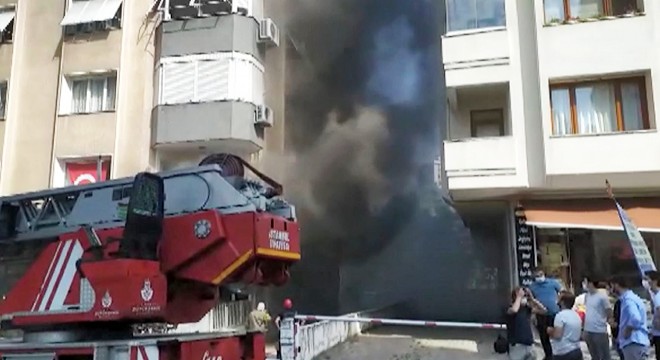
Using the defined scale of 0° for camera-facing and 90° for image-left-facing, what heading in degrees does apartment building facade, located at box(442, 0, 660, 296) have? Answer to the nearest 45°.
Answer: approximately 0°

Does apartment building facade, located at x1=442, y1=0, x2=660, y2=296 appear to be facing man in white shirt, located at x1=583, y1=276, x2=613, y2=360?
yes

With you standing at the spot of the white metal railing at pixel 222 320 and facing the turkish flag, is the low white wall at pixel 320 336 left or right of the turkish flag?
right

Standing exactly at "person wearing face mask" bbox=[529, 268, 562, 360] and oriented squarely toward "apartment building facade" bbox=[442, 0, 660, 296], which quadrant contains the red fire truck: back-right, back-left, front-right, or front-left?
back-left

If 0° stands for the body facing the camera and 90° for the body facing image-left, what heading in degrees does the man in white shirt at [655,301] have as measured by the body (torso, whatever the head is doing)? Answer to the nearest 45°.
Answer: approximately 90°

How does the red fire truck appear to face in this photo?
to the viewer's left

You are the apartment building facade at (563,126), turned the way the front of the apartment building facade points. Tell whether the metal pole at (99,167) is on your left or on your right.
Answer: on your right

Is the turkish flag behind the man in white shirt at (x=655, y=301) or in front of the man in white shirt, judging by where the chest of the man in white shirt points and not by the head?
in front

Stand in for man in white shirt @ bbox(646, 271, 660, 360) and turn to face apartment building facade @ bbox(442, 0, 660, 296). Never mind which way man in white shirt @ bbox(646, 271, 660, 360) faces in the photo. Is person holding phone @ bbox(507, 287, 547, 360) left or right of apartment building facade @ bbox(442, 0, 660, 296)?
left

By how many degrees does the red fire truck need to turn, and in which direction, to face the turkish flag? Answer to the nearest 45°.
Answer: approximately 90° to its right

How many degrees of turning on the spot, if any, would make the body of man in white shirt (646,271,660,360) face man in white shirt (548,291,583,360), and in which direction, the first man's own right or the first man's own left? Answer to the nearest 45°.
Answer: approximately 45° to the first man's own left

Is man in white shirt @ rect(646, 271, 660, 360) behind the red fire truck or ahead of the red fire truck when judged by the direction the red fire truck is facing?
behind

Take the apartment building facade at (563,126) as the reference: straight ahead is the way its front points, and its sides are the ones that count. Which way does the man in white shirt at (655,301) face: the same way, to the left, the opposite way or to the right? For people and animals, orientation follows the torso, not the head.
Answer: to the right

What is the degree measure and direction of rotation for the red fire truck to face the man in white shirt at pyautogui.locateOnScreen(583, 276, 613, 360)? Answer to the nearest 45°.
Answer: approximately 180°

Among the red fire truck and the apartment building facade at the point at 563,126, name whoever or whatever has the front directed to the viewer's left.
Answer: the red fire truck

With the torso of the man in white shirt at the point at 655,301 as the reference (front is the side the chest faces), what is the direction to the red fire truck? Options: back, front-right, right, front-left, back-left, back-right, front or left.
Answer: front-left

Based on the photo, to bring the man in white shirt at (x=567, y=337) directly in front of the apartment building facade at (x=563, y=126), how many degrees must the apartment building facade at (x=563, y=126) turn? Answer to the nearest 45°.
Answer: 0° — it already faces them

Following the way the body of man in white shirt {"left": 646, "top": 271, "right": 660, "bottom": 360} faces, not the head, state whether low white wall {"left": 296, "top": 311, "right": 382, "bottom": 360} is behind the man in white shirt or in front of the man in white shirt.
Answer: in front
